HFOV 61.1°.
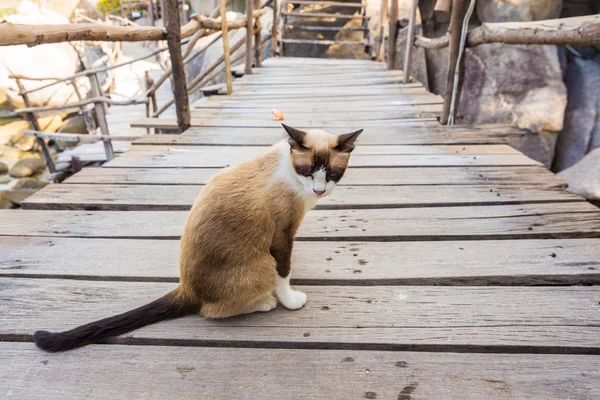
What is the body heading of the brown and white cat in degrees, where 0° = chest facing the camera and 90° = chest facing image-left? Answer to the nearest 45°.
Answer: approximately 270°

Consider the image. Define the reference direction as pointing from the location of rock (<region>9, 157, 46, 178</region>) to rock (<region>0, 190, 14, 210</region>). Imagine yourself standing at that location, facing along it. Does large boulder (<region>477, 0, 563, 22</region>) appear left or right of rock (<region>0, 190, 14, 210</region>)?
left

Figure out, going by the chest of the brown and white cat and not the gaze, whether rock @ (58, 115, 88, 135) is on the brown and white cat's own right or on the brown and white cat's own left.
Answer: on the brown and white cat's own left

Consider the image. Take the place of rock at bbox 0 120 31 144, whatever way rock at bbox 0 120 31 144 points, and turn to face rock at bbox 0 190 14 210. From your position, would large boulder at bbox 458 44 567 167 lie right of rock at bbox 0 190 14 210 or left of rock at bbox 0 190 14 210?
left
